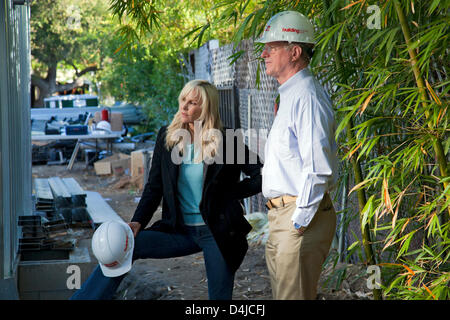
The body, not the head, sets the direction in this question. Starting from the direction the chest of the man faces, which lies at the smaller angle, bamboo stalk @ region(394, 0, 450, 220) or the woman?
the woman

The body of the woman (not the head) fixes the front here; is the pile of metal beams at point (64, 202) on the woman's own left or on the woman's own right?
on the woman's own right

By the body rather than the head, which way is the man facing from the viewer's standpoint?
to the viewer's left

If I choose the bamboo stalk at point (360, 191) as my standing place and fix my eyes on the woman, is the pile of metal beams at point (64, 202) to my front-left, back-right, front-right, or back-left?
front-right

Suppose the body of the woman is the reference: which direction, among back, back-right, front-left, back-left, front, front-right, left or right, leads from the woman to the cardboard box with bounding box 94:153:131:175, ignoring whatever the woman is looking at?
back-right

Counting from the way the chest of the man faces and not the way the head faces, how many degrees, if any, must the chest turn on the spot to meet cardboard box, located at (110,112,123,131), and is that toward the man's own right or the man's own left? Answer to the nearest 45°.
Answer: approximately 90° to the man's own right

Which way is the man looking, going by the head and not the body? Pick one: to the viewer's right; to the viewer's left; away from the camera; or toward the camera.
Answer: to the viewer's left

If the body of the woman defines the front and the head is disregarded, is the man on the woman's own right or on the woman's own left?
on the woman's own left

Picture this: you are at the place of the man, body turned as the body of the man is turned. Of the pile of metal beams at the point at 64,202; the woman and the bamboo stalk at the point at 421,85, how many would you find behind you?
1

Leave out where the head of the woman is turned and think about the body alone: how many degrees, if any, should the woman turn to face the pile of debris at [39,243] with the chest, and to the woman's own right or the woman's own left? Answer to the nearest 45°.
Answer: approximately 90° to the woman's own right

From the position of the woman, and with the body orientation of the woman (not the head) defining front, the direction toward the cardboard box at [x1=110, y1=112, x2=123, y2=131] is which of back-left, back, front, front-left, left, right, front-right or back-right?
back-right

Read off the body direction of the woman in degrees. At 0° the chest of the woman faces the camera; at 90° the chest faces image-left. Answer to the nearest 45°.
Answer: approximately 45°

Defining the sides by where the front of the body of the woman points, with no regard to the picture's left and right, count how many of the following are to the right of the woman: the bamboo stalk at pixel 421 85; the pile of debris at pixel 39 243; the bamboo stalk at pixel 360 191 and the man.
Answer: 1
